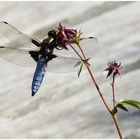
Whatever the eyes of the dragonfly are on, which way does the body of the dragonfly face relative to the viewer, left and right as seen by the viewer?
facing away from the viewer and to the right of the viewer
